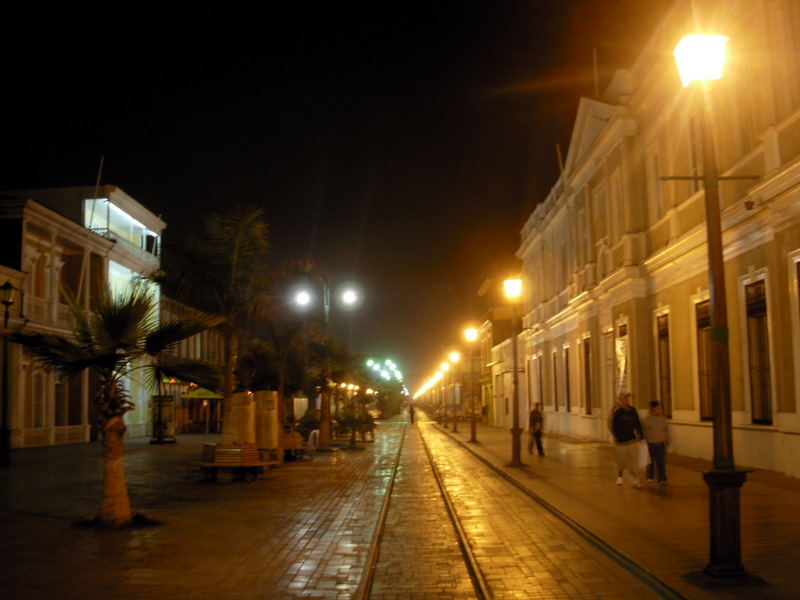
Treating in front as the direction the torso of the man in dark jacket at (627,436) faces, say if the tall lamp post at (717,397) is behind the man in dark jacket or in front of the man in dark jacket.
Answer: in front

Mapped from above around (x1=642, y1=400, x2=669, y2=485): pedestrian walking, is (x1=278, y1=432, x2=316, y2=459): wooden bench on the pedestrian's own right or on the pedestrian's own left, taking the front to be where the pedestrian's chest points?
on the pedestrian's own right

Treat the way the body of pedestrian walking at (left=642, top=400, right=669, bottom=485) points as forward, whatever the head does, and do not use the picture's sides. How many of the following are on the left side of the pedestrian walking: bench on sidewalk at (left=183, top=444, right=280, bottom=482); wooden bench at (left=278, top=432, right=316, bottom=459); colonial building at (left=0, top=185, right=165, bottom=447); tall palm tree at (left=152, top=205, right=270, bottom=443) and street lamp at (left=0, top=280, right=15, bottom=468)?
0

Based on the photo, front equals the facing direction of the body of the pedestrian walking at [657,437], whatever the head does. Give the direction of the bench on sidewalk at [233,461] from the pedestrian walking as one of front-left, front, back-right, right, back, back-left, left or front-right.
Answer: right

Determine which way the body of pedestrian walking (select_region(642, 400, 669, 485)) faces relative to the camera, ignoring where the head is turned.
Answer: toward the camera

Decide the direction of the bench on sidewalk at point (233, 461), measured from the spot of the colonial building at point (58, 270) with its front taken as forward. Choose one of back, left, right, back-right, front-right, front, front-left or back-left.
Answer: front-right

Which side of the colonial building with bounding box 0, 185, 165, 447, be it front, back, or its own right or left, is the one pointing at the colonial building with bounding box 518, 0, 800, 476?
front

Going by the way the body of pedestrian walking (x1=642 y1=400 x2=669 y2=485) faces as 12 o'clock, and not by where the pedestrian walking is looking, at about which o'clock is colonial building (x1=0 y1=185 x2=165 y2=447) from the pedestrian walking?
The colonial building is roughly at 4 o'clock from the pedestrian walking.

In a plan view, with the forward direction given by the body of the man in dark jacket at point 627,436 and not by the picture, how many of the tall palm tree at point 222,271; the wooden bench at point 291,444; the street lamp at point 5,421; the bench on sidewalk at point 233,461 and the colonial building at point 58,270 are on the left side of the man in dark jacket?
0

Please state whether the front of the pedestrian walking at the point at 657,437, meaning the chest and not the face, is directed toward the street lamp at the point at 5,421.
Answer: no

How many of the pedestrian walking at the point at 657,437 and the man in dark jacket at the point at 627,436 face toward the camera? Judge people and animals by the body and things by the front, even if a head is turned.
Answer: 2

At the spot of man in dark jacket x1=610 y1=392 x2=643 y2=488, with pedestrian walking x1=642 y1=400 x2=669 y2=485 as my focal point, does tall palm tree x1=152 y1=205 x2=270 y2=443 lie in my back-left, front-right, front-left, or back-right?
back-left

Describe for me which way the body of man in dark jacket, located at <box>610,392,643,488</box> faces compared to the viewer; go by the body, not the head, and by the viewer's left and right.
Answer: facing the viewer

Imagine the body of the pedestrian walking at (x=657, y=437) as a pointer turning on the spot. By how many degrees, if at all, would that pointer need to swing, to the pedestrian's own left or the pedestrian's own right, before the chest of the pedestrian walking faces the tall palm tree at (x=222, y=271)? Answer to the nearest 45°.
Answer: approximately 90° to the pedestrian's own right

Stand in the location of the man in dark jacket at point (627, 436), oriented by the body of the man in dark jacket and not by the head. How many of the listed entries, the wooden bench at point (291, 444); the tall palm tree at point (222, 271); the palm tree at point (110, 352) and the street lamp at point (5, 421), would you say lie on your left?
0

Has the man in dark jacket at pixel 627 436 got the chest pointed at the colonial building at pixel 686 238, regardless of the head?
no

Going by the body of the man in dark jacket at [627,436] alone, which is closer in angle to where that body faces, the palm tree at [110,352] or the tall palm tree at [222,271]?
the palm tree

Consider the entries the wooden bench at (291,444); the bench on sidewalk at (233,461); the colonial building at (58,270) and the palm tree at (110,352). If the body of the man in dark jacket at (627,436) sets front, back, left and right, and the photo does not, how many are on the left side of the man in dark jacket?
0

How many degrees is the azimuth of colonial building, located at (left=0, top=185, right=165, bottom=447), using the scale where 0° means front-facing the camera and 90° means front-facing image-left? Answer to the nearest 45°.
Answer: approximately 315°

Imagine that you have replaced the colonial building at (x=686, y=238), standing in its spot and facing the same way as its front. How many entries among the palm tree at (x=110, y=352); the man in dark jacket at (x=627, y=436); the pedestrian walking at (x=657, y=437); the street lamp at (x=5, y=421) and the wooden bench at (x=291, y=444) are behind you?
0

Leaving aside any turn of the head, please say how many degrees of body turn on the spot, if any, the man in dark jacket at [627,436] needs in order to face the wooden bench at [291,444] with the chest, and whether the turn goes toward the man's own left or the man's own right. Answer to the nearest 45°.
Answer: approximately 135° to the man's own right

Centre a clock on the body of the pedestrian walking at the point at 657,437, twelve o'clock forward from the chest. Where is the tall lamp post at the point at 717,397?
The tall lamp post is roughly at 12 o'clock from the pedestrian walking.
